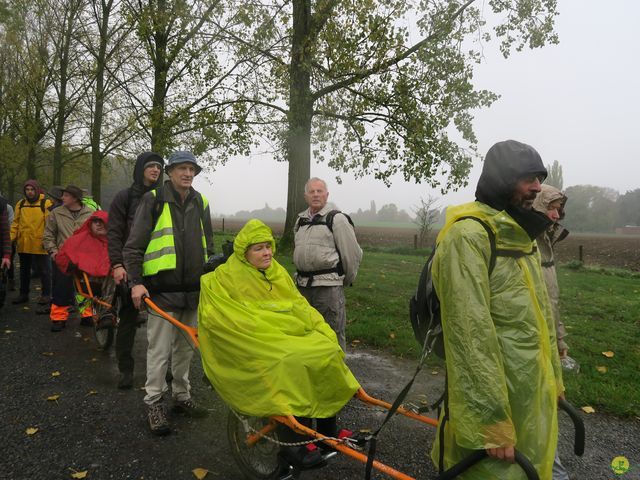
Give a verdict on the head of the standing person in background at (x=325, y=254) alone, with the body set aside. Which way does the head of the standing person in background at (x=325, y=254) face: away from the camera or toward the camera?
toward the camera

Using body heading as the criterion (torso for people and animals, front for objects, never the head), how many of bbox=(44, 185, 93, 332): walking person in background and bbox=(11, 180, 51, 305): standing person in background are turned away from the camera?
0

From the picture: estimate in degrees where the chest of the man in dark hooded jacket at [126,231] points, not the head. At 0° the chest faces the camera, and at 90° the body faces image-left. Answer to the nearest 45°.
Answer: approximately 315°

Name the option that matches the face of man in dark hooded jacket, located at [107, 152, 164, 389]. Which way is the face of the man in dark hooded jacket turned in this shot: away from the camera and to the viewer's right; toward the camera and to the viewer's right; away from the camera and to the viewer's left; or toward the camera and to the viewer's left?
toward the camera and to the viewer's right

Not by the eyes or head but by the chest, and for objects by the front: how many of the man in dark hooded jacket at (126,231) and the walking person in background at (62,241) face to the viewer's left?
0

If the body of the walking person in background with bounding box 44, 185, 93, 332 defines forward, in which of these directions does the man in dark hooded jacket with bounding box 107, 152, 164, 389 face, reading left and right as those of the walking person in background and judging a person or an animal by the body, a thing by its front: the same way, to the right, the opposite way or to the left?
the same way

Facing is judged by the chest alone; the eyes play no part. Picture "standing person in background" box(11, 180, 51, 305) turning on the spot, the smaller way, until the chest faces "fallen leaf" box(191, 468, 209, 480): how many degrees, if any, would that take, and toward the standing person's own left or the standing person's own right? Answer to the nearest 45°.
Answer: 0° — they already face it

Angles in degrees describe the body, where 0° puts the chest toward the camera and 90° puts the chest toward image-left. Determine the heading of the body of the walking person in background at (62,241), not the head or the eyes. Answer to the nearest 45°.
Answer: approximately 315°

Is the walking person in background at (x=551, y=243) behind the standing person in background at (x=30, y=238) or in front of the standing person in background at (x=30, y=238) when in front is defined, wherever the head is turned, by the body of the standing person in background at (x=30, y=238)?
in front

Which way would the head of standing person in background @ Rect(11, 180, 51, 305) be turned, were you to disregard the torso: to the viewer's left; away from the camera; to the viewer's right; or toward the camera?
toward the camera

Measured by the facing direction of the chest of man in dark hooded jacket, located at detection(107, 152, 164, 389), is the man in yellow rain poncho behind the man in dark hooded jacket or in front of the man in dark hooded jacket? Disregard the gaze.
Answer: in front

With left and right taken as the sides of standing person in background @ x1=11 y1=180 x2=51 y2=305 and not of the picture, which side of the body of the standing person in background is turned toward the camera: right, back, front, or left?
front
